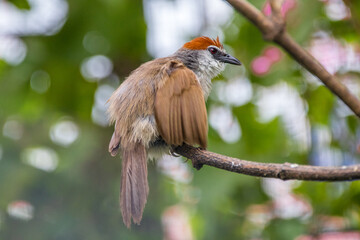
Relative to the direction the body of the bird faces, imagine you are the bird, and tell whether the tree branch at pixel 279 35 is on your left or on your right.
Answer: on your right

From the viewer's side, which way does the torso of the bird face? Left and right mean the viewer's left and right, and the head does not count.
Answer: facing away from the viewer and to the right of the viewer
